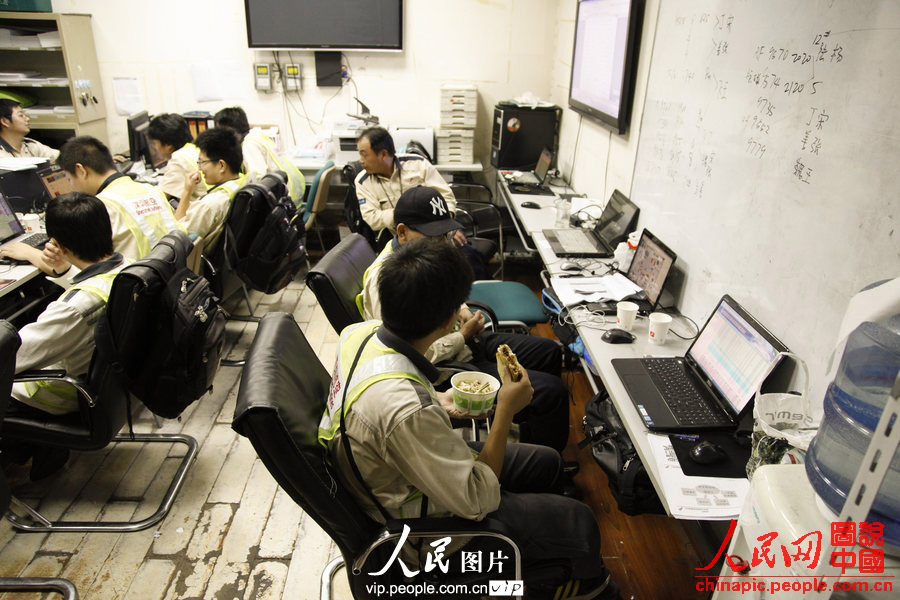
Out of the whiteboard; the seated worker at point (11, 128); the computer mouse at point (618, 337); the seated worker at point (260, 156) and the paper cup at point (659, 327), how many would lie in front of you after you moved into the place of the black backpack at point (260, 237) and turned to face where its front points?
3

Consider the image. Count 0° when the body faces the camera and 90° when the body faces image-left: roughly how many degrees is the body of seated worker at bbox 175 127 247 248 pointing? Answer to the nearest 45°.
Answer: approximately 90°

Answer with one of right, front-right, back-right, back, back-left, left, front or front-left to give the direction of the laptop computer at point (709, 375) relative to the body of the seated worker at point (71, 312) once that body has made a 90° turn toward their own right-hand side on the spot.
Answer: right

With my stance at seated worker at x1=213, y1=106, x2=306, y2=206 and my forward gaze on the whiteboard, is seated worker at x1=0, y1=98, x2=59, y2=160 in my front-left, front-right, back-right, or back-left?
back-right

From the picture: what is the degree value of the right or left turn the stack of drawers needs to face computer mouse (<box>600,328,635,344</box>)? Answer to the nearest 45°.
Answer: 0° — it already faces it

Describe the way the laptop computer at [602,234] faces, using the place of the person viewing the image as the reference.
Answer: facing to the left of the viewer

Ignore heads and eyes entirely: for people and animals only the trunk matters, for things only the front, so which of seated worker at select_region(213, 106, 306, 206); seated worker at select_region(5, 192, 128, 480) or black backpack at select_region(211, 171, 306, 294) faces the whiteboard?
the black backpack

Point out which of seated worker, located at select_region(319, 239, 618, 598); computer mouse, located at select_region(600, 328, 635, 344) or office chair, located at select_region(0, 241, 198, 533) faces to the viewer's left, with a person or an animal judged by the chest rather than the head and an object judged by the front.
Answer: the office chair

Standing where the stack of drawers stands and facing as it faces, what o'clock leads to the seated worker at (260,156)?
The seated worker is roughly at 2 o'clock from the stack of drawers.

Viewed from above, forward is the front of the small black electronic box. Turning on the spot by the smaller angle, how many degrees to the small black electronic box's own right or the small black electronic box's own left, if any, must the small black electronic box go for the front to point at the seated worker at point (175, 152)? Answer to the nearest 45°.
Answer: approximately 45° to the small black electronic box's own right

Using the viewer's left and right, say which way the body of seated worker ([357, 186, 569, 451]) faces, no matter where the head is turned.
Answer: facing to the right of the viewer

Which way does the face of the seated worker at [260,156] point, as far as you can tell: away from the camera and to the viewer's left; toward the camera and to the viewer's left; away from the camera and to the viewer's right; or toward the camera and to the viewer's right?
away from the camera and to the viewer's left
